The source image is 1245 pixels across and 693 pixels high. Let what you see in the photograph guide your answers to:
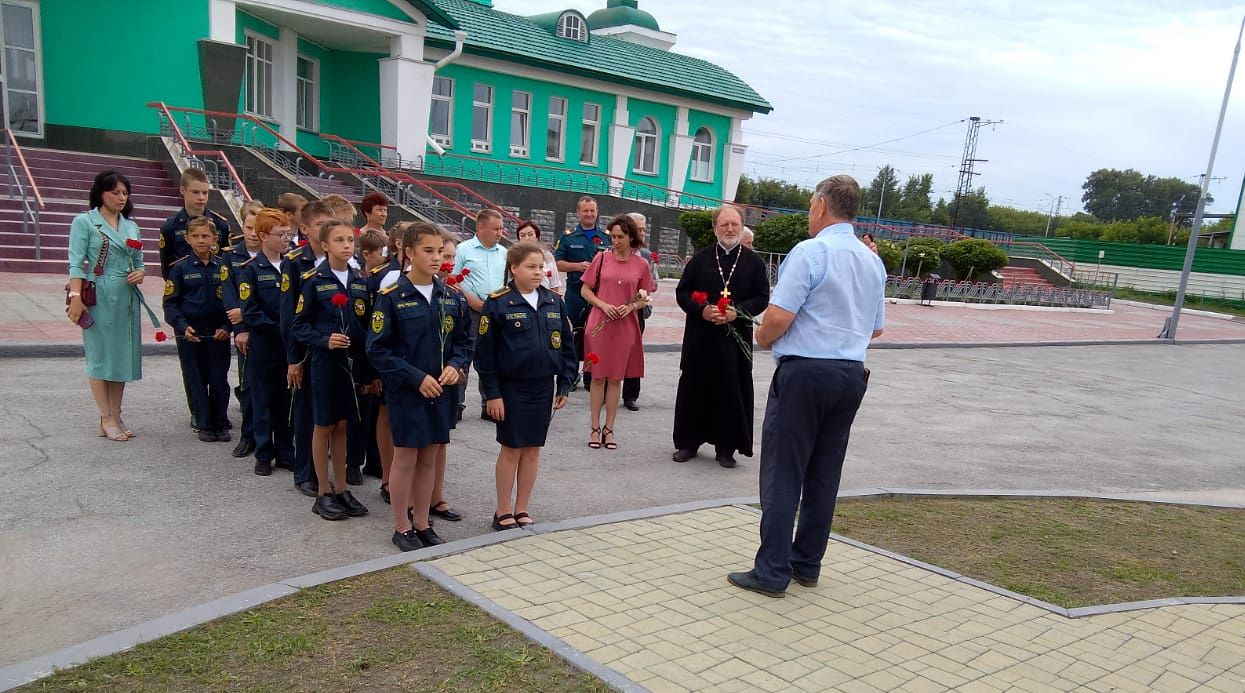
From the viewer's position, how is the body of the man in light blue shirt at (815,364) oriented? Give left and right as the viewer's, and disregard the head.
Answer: facing away from the viewer and to the left of the viewer

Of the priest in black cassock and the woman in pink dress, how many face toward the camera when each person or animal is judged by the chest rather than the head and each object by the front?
2

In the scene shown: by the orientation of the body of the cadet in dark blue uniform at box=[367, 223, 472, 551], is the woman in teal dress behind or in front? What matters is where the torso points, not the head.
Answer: behind

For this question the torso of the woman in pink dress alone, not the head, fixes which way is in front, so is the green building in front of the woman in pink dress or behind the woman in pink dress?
behind

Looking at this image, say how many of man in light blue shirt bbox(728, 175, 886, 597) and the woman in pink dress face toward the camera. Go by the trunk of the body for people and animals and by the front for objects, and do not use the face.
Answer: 1

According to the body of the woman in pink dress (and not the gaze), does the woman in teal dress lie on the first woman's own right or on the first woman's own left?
on the first woman's own right

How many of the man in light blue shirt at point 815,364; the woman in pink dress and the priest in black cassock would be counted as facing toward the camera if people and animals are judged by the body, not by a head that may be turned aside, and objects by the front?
2

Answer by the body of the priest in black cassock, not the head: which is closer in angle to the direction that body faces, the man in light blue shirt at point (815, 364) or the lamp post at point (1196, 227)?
the man in light blue shirt

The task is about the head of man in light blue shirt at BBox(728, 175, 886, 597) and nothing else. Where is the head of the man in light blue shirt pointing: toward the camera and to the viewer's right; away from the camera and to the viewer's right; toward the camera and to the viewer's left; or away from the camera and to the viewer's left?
away from the camera and to the viewer's left

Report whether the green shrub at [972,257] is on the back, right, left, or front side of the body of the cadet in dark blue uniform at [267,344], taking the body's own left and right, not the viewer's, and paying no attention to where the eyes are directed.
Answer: left
